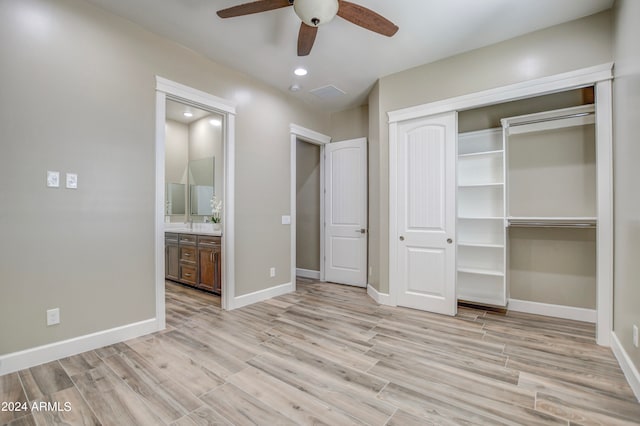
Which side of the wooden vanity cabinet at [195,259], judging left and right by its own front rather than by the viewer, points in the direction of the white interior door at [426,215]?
left

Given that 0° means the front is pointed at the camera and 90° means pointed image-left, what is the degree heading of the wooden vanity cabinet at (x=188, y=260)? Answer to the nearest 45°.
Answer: approximately 45°

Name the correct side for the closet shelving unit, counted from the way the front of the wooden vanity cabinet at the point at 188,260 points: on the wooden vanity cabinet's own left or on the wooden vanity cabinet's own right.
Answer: on the wooden vanity cabinet's own left

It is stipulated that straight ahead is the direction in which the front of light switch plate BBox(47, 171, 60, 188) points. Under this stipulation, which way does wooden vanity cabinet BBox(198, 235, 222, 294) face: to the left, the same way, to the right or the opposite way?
to the right

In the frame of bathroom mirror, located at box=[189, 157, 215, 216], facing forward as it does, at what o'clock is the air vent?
The air vent is roughly at 9 o'clock from the bathroom mirror.

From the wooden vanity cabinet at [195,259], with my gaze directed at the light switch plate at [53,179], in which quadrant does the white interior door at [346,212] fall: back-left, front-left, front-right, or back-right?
back-left

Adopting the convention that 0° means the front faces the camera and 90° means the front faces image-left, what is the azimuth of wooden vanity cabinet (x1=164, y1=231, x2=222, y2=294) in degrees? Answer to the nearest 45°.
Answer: approximately 45°
